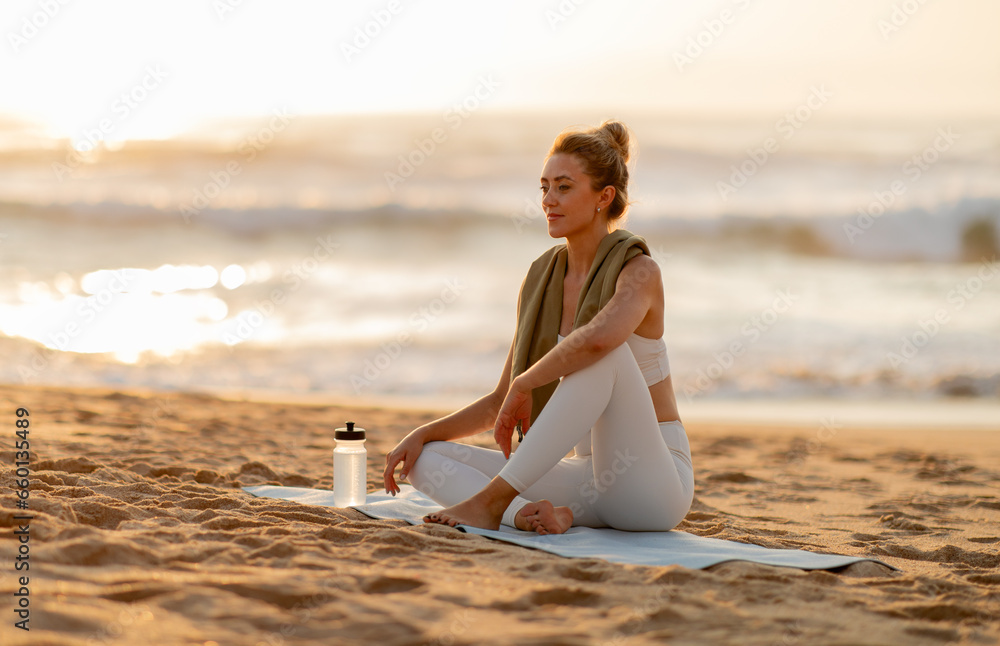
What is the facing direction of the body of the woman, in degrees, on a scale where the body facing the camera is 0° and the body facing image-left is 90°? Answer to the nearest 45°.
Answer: approximately 45°
